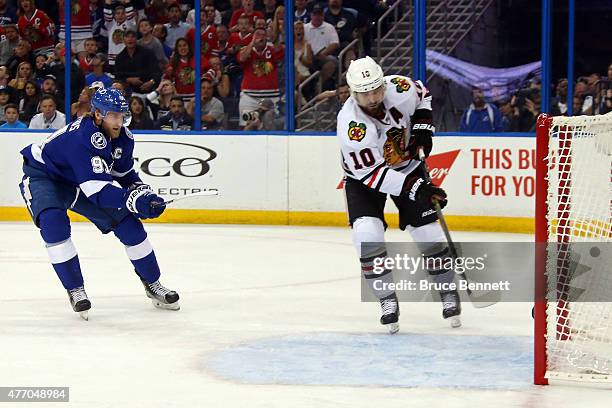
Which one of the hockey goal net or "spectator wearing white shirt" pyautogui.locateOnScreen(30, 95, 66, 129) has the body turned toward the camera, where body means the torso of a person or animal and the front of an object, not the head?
the spectator wearing white shirt

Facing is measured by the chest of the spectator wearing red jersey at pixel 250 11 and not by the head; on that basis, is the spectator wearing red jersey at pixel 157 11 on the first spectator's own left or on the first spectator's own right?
on the first spectator's own right

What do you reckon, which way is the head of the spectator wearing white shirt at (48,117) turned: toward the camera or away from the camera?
toward the camera

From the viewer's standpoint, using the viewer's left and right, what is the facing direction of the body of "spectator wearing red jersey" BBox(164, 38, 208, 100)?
facing the viewer

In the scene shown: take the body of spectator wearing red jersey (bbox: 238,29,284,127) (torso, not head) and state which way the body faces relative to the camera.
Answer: toward the camera

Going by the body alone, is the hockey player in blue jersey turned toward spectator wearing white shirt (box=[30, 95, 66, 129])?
no

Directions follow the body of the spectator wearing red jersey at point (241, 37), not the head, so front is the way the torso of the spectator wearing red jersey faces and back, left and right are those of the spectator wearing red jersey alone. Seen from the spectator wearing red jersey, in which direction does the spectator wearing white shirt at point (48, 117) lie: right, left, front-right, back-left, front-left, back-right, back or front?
right

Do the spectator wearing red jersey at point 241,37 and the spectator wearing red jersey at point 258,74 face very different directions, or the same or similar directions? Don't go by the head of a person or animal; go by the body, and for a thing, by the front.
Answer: same or similar directions

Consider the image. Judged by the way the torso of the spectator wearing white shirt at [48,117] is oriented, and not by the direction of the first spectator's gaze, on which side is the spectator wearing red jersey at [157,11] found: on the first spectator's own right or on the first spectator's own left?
on the first spectator's own left

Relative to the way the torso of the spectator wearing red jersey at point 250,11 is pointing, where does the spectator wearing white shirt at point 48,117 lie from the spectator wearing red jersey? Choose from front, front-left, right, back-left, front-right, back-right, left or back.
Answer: right

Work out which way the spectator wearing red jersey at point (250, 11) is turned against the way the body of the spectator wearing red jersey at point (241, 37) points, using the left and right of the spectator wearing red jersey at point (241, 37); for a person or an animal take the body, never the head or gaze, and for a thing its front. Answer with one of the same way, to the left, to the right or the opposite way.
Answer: the same way

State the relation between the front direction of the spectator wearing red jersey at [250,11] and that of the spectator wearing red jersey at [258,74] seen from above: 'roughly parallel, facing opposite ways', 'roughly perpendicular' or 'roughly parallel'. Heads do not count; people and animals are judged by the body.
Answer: roughly parallel

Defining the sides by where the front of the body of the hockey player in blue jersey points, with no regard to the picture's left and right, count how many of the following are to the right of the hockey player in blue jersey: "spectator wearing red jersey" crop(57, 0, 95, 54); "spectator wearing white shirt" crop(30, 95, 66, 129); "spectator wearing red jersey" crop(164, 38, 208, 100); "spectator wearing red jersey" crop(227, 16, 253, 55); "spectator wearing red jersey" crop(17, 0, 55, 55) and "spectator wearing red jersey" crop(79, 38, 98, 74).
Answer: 0

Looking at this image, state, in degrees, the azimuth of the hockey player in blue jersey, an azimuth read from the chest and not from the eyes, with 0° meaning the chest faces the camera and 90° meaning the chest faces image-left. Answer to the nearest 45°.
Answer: approximately 315°

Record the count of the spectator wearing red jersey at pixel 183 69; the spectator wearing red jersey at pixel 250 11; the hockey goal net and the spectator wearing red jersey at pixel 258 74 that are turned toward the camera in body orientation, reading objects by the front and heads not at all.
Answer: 3

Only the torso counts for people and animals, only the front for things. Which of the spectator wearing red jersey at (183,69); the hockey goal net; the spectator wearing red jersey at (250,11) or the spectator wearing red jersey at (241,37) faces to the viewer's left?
the hockey goal net

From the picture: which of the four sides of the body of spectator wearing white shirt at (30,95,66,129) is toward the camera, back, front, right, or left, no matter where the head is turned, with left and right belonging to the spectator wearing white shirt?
front
